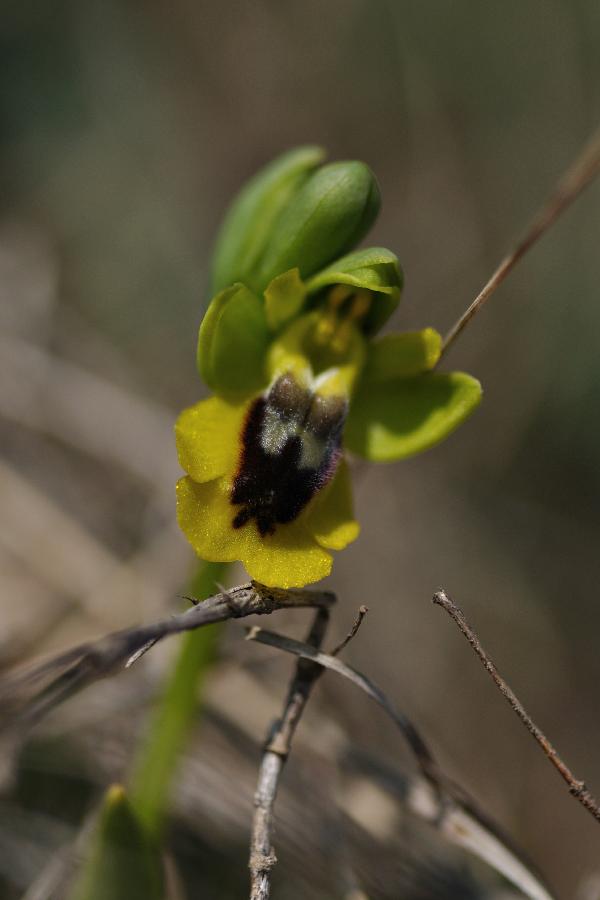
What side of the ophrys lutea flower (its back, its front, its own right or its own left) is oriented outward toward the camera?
front
